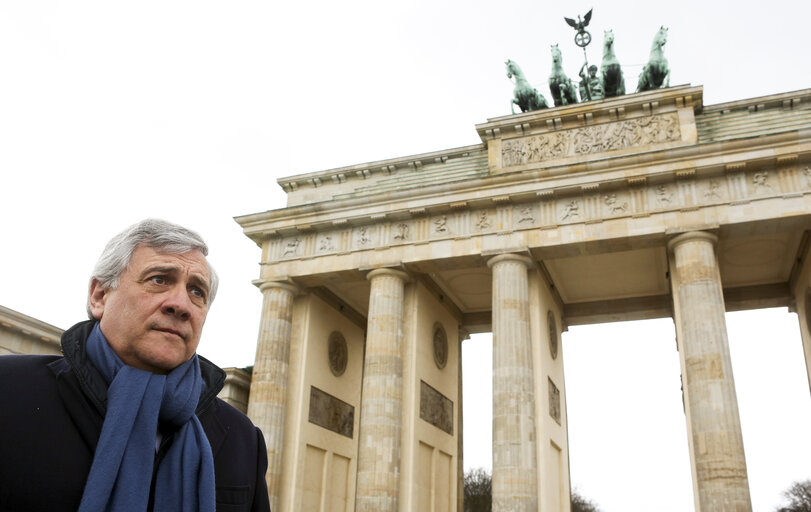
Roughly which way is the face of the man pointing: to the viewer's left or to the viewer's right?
to the viewer's right

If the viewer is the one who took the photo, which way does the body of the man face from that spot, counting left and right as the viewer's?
facing the viewer and to the right of the viewer
